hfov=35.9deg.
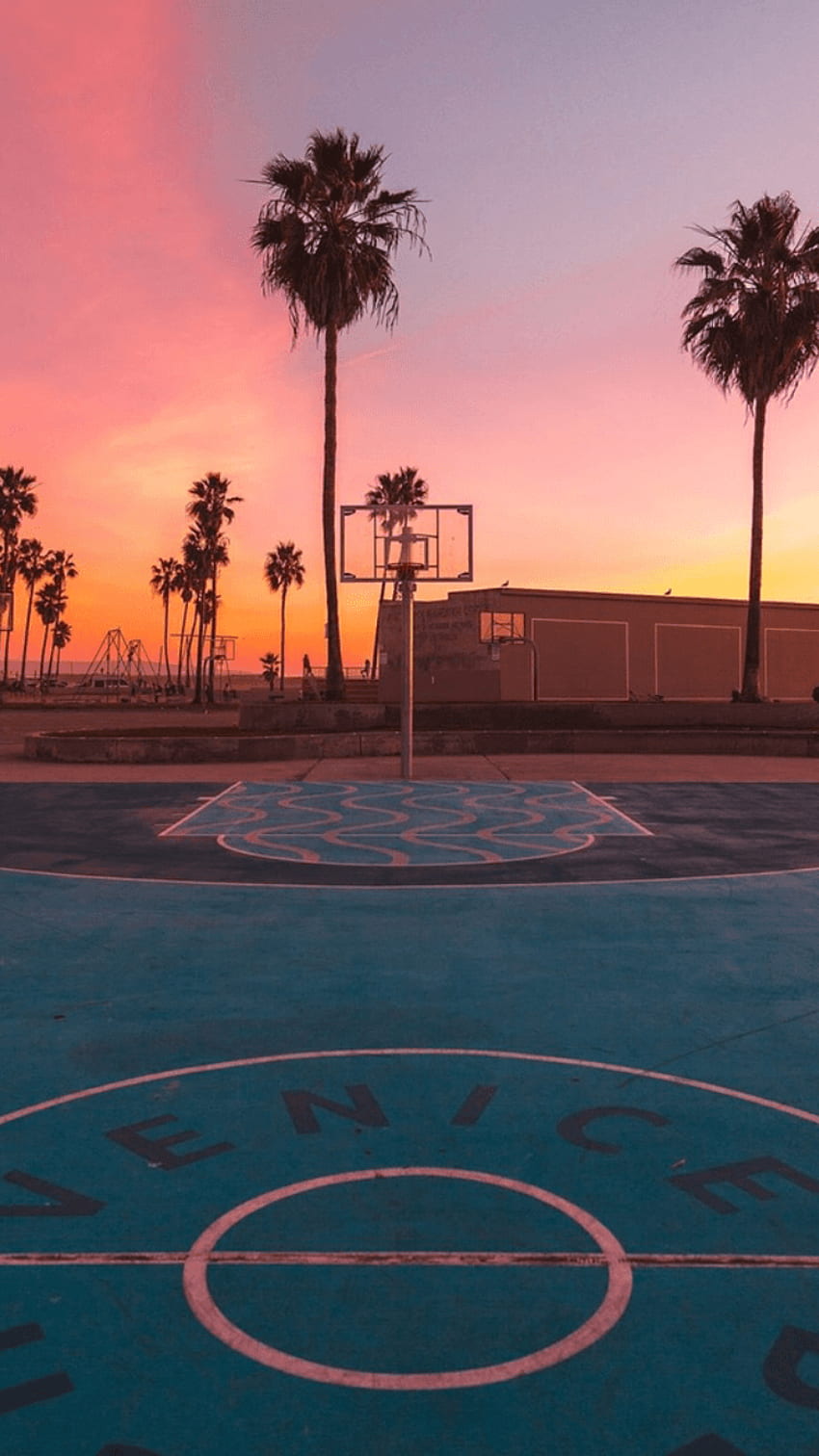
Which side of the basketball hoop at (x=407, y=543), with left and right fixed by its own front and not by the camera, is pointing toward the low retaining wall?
back

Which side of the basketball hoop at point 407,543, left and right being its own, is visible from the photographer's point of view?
front
